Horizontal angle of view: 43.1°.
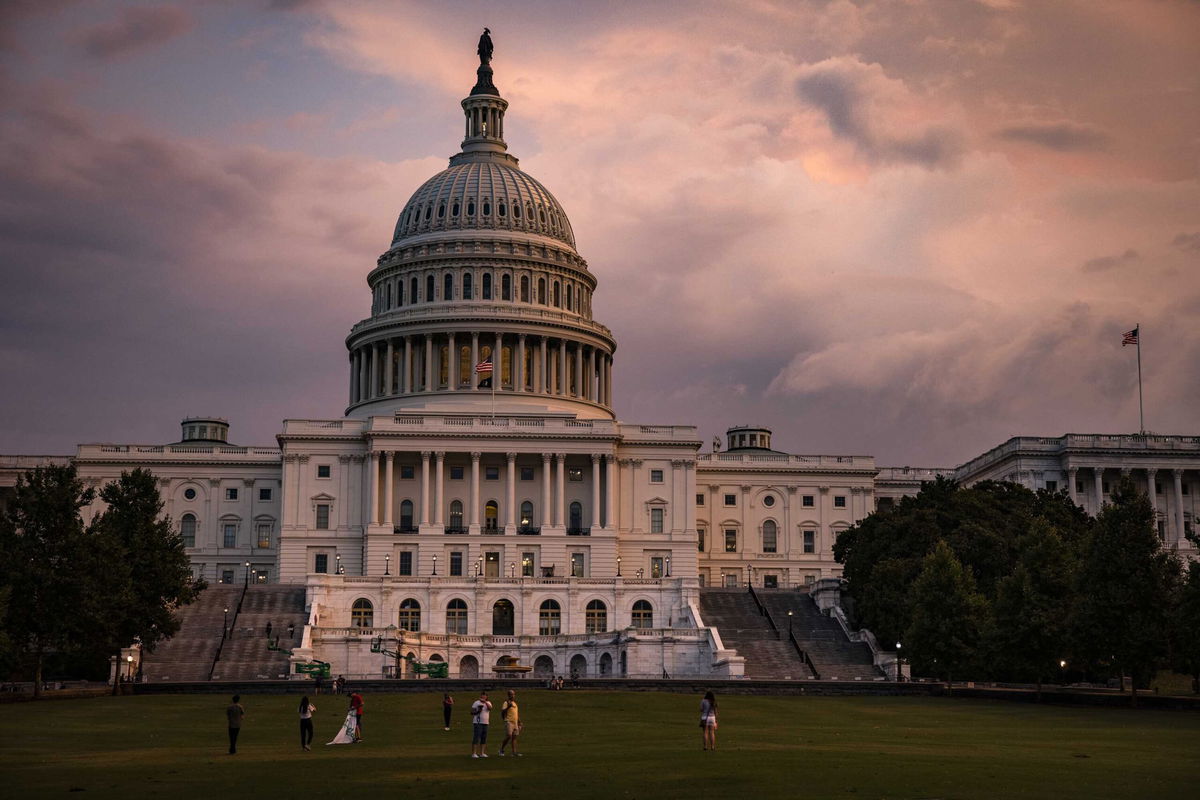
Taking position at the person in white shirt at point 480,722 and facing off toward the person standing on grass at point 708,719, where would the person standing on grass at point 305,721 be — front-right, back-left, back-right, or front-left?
back-left

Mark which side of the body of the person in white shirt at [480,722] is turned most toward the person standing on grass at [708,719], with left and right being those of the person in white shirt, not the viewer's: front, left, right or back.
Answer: left

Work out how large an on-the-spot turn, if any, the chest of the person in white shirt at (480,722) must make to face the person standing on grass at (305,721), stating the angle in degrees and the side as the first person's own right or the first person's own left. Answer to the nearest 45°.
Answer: approximately 135° to the first person's own right
